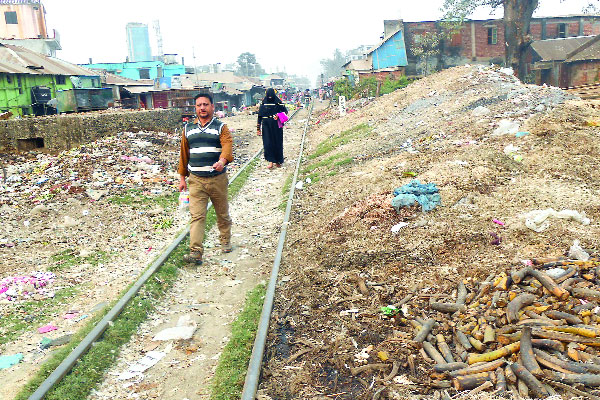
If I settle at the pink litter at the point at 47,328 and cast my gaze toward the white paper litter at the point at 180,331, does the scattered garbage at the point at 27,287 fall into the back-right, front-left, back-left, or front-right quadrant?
back-left

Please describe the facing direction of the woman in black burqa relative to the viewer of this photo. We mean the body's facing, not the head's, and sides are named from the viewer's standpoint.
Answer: facing the viewer

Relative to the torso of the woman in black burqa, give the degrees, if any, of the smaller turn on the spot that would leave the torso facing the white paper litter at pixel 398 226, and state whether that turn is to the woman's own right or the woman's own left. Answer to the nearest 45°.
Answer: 0° — they already face it

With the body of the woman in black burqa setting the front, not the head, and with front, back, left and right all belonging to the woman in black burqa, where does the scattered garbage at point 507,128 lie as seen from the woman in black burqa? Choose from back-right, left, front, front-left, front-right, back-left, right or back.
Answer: front-left

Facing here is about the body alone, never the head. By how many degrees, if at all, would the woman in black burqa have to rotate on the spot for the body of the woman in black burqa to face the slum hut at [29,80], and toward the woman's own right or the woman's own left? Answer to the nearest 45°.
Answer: approximately 135° to the woman's own right

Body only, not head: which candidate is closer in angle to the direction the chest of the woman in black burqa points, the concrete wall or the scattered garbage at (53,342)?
the scattered garbage

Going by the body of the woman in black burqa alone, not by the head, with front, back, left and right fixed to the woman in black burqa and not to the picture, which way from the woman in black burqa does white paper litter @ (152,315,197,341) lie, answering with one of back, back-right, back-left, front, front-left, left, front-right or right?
front

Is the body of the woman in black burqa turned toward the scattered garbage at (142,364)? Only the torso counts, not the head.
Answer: yes

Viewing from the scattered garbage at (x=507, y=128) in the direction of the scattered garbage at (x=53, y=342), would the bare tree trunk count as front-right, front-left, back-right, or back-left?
back-right

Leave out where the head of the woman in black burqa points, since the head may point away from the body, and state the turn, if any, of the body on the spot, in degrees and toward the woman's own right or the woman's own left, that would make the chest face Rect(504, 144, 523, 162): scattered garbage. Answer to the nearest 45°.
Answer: approximately 45° to the woman's own left

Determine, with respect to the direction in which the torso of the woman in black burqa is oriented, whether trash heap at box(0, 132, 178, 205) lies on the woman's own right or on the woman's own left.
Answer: on the woman's own right

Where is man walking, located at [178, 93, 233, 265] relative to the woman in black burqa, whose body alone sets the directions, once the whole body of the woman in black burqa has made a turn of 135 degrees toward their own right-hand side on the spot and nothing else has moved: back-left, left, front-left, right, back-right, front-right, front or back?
back-left
